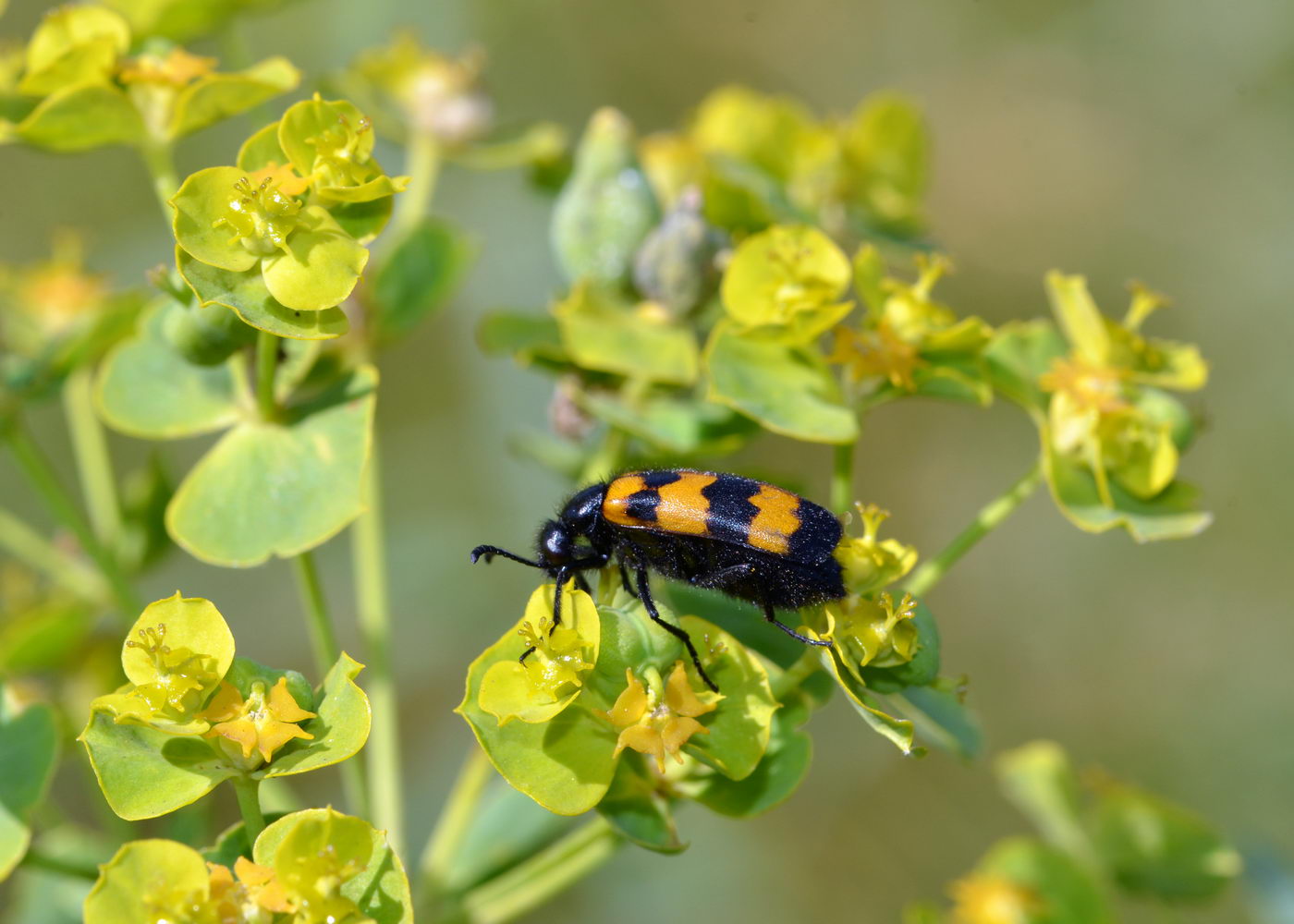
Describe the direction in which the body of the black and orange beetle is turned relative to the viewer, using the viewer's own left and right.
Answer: facing to the left of the viewer
